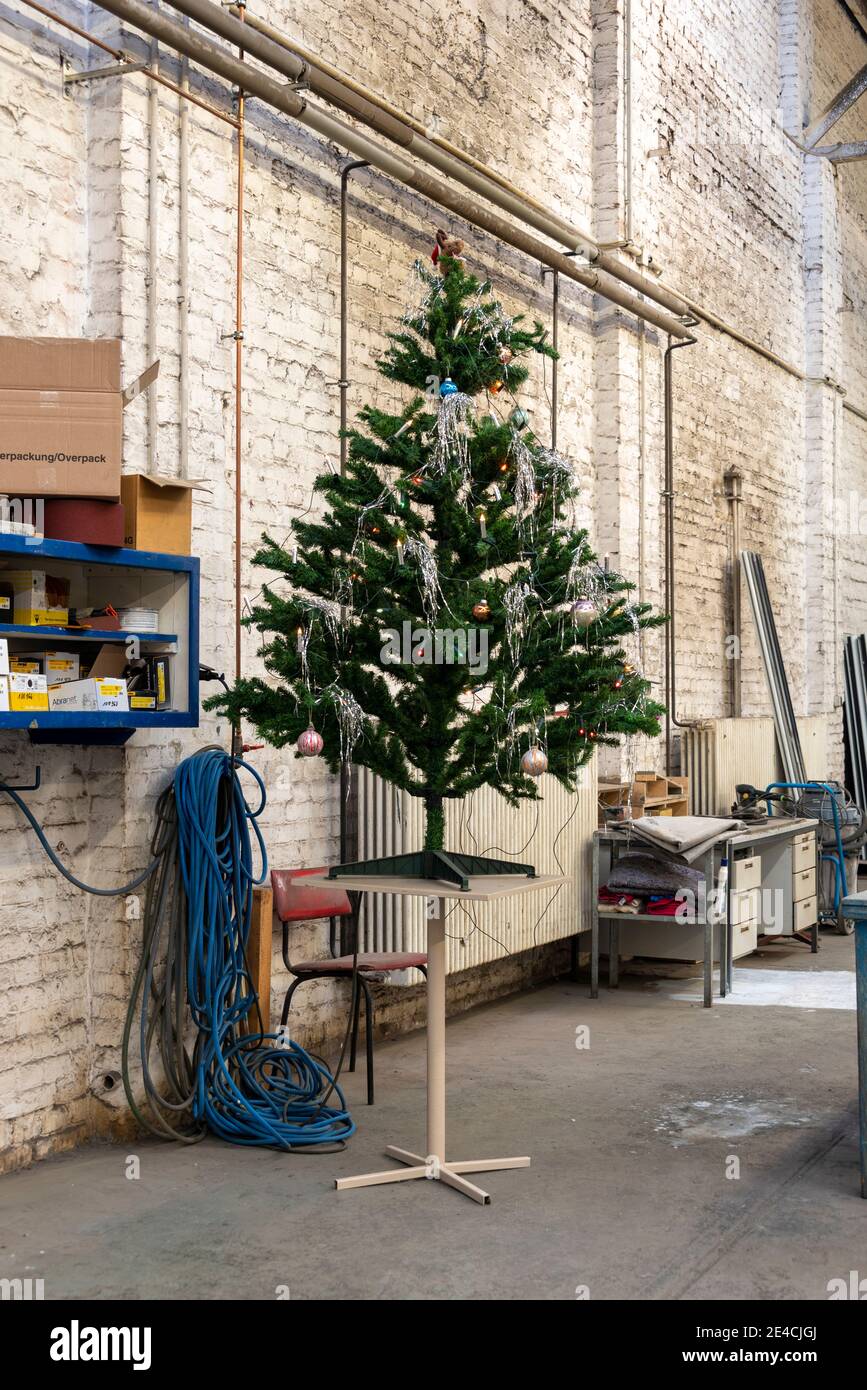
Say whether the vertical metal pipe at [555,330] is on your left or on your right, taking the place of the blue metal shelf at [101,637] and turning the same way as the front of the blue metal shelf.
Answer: on your left

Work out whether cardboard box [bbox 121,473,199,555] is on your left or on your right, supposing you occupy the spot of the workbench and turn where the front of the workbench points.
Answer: on your right

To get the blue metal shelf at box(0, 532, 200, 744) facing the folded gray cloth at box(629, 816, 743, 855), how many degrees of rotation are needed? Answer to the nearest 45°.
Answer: approximately 90° to its left

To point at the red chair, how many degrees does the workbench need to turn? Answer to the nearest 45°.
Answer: approximately 90° to its right

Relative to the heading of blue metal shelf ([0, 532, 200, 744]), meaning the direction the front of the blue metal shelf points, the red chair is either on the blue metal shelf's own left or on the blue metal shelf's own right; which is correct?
on the blue metal shelf's own left

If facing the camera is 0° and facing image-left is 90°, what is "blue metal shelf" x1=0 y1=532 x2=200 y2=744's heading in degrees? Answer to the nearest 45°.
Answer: approximately 315°

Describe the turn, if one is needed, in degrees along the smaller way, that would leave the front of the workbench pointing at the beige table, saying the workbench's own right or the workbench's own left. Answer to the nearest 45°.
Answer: approximately 45° to the workbench's own right

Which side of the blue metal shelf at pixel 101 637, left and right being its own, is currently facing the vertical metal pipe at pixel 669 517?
left
